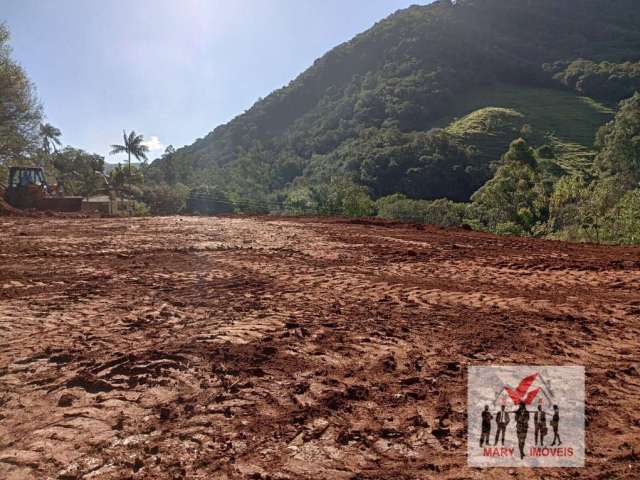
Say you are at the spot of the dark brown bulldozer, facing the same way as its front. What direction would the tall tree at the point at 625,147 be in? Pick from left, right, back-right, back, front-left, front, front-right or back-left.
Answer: front-left

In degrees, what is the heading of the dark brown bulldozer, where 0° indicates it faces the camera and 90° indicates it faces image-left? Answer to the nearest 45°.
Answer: approximately 315°

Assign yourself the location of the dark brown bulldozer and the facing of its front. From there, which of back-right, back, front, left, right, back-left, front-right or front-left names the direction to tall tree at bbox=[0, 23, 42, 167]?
back-left

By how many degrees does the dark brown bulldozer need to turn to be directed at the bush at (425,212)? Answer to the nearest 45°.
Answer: approximately 45° to its left
